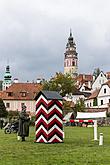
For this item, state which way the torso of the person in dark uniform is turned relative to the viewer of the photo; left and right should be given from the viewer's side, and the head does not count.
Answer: facing the viewer and to the right of the viewer
